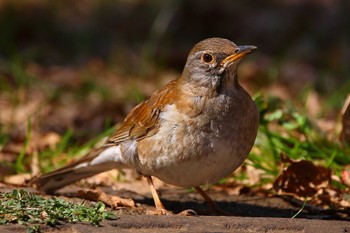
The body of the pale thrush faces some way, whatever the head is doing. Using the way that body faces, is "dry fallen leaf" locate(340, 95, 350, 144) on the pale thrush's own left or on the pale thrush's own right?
on the pale thrush's own left

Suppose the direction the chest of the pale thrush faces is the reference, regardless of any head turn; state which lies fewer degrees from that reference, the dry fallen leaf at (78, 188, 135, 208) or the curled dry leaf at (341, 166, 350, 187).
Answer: the curled dry leaf

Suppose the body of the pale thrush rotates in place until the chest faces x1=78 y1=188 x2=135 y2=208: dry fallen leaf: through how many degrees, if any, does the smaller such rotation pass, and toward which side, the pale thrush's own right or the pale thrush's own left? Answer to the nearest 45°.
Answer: approximately 135° to the pale thrush's own right

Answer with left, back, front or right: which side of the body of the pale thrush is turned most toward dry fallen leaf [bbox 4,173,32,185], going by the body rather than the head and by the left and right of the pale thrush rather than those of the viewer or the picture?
back

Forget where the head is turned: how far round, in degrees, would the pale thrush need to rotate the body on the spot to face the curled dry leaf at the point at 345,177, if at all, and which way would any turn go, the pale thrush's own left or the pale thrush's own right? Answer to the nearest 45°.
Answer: approximately 90° to the pale thrush's own left

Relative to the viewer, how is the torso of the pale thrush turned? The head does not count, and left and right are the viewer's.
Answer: facing the viewer and to the right of the viewer

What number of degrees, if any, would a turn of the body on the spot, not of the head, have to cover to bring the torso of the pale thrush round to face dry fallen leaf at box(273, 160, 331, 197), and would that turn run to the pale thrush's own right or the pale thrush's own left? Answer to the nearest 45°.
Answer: approximately 90° to the pale thrush's own left
